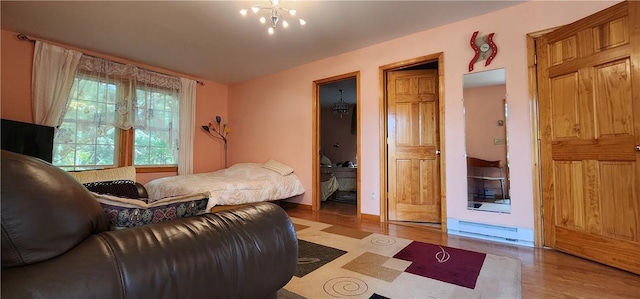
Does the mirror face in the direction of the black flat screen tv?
no

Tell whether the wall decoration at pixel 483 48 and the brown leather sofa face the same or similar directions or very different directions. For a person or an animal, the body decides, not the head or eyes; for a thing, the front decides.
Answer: very different directions

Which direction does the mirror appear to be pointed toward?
toward the camera

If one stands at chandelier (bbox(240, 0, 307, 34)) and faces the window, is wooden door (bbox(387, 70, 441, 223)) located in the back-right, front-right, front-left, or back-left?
back-right

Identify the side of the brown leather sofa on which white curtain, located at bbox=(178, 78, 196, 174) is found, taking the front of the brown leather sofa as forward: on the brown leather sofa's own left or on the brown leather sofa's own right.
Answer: on the brown leather sofa's own left

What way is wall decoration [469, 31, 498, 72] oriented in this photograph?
toward the camera

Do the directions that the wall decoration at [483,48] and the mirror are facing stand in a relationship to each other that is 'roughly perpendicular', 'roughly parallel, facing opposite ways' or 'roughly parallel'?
roughly parallel

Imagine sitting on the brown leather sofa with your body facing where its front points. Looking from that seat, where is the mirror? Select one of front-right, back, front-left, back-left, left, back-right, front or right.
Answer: front

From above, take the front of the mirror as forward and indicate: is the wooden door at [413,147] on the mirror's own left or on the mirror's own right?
on the mirror's own right

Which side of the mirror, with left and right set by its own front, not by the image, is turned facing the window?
right

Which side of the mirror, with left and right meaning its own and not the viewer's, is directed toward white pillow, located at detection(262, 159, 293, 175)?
right

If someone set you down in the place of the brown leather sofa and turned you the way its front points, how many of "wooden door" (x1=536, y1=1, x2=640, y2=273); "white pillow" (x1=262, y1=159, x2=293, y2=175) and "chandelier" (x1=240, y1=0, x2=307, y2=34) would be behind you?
0

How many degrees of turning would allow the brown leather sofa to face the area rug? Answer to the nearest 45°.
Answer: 0° — it already faces it
